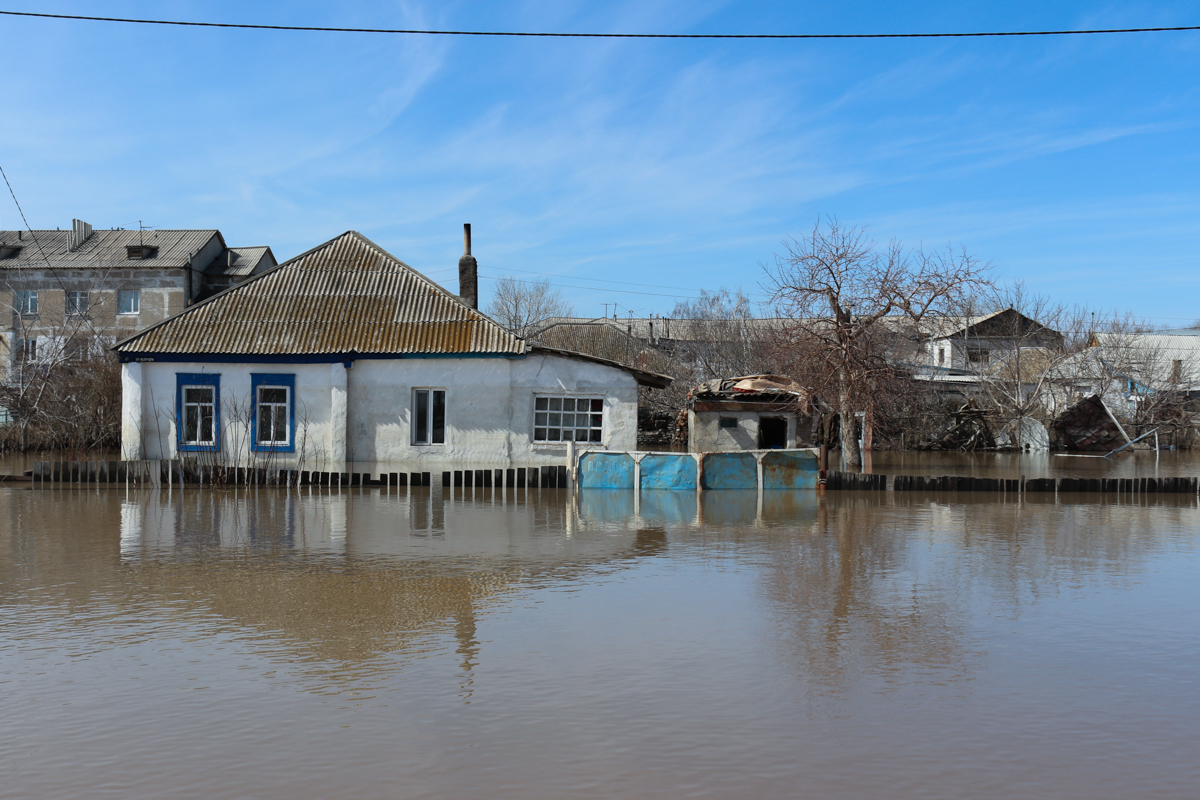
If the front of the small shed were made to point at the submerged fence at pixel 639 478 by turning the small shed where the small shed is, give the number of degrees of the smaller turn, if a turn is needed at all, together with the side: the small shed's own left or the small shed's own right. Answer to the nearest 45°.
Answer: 0° — it already faces it

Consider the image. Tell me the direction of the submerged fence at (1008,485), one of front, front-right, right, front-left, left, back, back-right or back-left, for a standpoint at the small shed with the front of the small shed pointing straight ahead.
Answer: front-left

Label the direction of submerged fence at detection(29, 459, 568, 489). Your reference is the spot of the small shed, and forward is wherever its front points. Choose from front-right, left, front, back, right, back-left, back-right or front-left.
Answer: front-right

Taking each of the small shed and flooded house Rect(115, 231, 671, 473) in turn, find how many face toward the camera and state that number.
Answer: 2

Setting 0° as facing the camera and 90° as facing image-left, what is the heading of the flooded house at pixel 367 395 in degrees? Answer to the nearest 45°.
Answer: approximately 0°

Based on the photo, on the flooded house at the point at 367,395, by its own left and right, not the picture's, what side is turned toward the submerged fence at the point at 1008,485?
left

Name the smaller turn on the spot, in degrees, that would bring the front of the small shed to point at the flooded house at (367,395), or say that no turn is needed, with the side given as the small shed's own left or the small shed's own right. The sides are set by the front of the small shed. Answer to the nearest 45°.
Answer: approximately 45° to the small shed's own right

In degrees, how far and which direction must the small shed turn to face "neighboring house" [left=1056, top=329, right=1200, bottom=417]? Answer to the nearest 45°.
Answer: approximately 135° to its left

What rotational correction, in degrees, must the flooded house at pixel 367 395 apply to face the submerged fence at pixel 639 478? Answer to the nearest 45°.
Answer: approximately 45° to its left
